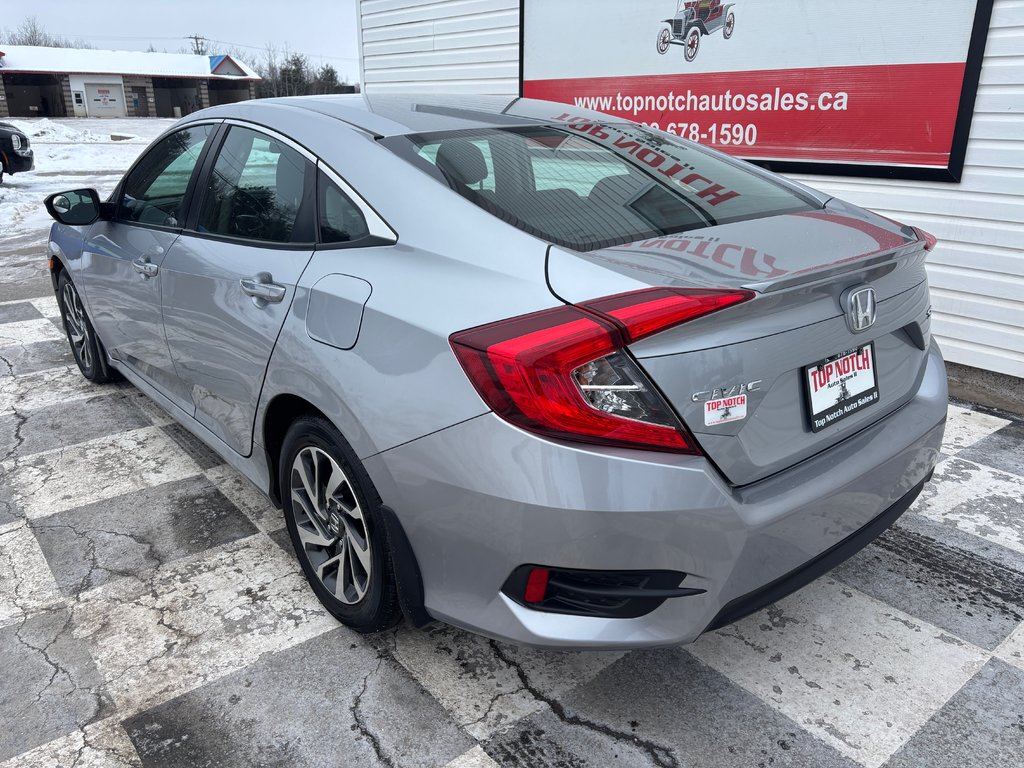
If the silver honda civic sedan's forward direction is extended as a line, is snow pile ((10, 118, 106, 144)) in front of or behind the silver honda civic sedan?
in front

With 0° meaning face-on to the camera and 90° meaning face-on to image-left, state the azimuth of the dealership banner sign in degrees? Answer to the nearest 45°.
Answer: approximately 45°

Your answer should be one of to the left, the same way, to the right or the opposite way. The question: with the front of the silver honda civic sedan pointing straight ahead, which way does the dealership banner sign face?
to the left

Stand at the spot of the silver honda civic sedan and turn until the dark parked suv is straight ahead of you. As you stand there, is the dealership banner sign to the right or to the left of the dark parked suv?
right

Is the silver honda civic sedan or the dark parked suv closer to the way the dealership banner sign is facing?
the silver honda civic sedan

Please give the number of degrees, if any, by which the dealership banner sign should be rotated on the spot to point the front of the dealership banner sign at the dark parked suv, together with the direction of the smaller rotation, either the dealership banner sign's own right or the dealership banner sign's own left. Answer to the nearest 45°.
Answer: approximately 90° to the dealership banner sign's own right

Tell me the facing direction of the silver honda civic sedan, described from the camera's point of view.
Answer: facing away from the viewer and to the left of the viewer

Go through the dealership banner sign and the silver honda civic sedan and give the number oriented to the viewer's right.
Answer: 0

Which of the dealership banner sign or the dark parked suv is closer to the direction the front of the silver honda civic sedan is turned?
the dark parked suv

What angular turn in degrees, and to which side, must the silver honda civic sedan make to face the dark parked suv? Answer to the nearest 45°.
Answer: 0° — it already faces it
